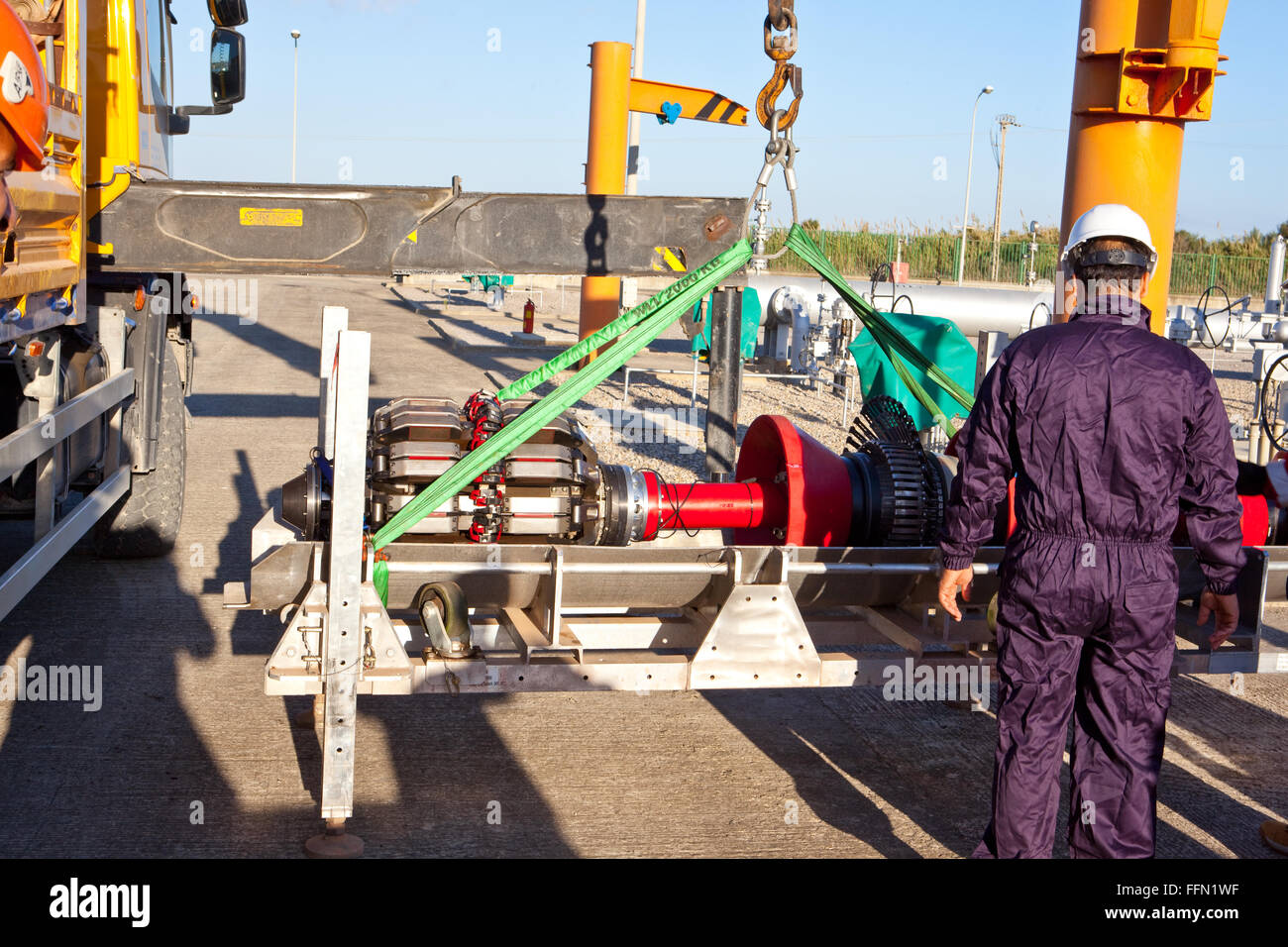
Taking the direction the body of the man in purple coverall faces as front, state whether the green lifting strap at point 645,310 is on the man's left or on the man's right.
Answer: on the man's left

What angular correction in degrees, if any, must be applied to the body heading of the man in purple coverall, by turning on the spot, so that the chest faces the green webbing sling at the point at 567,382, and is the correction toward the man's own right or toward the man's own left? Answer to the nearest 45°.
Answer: approximately 90° to the man's own left

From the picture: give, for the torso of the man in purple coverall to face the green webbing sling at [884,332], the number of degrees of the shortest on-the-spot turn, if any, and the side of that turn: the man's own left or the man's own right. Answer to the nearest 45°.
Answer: approximately 45° to the man's own left

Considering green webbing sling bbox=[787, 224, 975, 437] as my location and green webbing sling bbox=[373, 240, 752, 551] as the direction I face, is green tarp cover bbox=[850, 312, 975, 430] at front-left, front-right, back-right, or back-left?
back-right

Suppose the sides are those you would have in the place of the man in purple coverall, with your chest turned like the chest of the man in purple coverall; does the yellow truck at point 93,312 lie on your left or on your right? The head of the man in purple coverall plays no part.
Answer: on your left

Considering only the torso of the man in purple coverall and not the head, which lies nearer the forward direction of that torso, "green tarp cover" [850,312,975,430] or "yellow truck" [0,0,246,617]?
the green tarp cover

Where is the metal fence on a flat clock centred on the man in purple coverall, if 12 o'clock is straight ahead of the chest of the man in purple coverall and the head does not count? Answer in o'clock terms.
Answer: The metal fence is roughly at 12 o'clock from the man in purple coverall.

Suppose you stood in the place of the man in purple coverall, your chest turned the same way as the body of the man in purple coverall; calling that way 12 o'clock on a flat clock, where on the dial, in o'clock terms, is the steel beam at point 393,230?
The steel beam is roughly at 10 o'clock from the man in purple coverall.

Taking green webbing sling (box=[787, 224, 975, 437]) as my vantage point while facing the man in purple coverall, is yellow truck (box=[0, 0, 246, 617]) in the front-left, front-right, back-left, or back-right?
back-right

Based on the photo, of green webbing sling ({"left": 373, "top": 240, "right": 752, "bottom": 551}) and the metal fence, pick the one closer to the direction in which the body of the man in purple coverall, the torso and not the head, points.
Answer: the metal fence

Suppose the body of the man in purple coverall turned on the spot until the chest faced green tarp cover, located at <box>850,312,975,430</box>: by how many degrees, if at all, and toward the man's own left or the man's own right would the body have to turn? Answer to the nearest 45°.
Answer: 0° — they already face it

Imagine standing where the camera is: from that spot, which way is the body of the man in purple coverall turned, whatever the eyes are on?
away from the camera

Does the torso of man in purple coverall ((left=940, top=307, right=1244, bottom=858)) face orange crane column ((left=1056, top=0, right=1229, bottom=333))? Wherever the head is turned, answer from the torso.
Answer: yes
